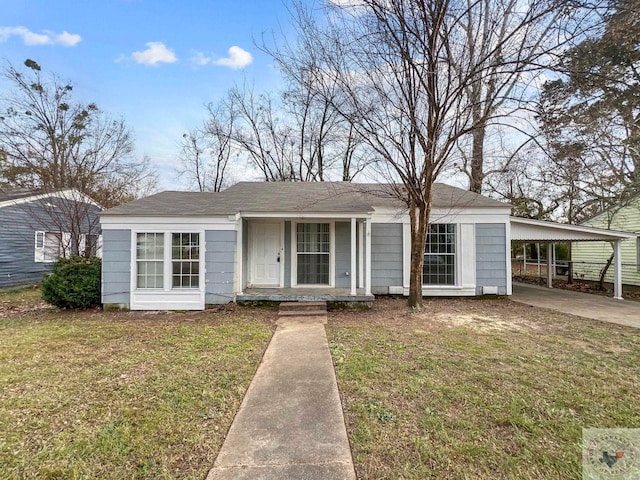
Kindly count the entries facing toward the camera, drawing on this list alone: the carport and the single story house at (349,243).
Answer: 2

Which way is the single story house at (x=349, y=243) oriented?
toward the camera

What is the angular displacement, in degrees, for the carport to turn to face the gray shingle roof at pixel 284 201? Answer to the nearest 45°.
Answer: approximately 45° to its right

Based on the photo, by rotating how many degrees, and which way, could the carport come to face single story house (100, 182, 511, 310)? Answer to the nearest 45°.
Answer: approximately 45° to its right

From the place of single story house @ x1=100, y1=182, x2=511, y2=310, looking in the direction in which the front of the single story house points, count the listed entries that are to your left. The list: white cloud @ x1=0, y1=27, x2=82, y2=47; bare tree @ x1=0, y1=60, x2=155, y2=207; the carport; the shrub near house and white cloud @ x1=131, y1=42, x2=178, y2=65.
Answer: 1

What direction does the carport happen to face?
toward the camera
